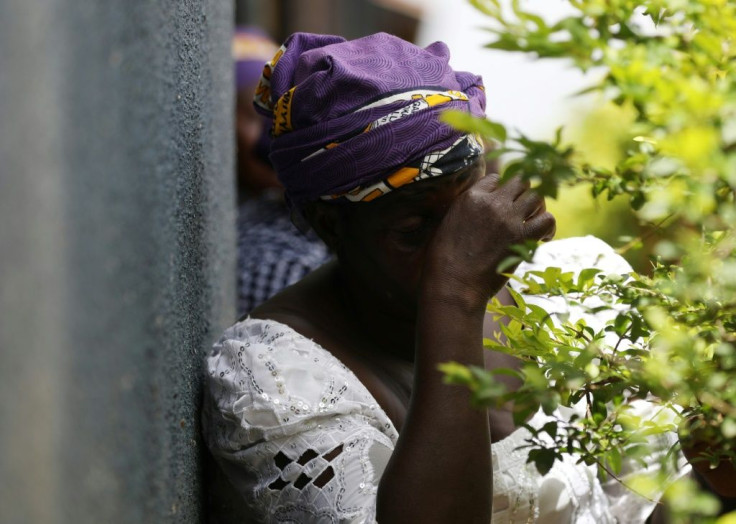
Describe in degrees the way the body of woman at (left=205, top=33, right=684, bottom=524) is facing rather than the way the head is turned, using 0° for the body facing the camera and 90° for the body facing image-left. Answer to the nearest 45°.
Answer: approximately 315°

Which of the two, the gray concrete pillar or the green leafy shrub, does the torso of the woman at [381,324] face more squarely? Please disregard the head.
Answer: the green leafy shrub

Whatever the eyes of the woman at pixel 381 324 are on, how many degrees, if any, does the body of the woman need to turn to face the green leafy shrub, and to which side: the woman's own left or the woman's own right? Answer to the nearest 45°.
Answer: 0° — they already face it

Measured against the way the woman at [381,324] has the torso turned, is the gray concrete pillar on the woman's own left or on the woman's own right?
on the woman's own right
